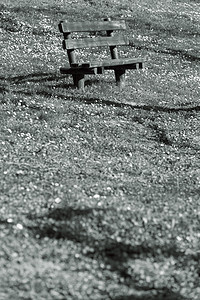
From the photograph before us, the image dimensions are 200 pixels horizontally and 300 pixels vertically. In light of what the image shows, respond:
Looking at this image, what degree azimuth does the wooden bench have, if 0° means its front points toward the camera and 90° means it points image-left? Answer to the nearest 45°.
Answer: approximately 315°
